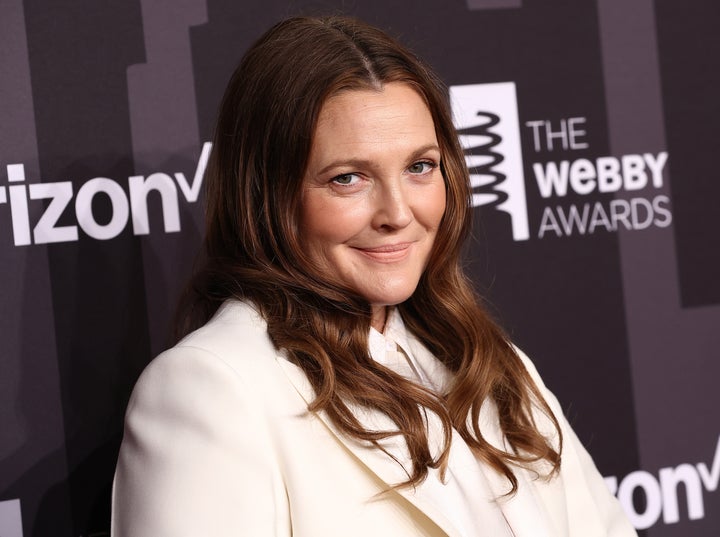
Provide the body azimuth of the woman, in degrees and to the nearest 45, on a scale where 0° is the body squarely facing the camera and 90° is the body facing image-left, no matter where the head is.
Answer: approximately 315°
